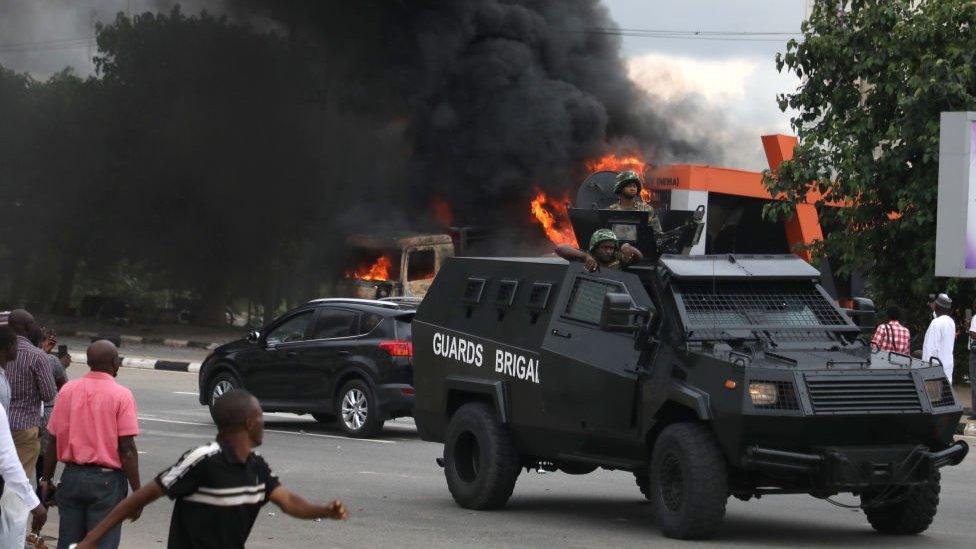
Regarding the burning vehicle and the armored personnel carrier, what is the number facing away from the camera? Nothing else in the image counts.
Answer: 0

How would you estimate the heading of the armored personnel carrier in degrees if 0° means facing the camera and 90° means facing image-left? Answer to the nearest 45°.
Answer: approximately 315°

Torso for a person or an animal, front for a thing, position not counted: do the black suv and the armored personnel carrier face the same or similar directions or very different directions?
very different directions

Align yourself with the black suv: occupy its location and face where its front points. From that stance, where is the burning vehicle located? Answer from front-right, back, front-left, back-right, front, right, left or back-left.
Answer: front-right

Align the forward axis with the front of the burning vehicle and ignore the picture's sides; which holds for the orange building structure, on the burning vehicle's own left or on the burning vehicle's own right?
on the burning vehicle's own left

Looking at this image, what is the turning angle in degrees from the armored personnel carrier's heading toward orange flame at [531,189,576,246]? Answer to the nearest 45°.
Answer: approximately 135° to its left

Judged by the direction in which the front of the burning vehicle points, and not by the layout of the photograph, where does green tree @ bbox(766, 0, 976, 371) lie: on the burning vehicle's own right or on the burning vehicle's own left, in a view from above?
on the burning vehicle's own left
